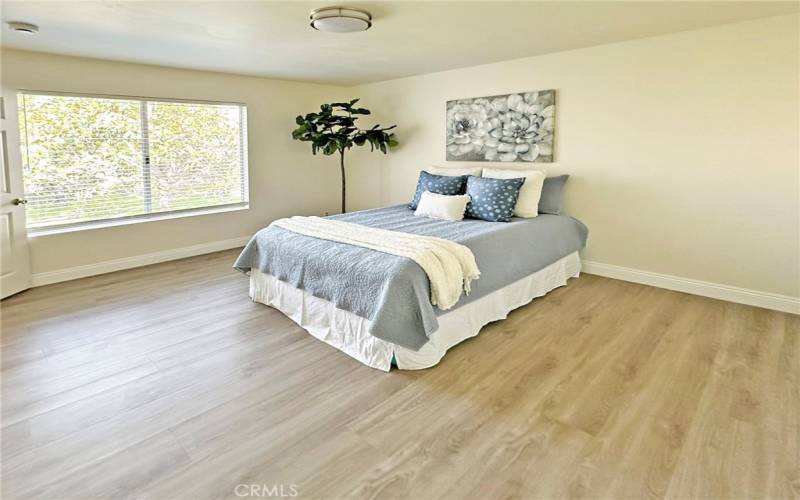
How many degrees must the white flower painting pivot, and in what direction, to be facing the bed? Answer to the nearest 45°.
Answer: approximately 45° to its left

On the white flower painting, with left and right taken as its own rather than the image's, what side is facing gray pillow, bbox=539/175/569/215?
left

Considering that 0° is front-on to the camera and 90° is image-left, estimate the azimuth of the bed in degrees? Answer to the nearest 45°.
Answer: approximately 45°

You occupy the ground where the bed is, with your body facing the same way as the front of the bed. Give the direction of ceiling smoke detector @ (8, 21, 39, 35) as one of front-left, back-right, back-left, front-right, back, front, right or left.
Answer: front-right

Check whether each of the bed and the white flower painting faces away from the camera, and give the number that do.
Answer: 0

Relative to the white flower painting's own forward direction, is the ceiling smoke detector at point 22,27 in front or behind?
in front

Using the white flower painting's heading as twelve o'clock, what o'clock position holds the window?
The window is roughly at 1 o'clock from the white flower painting.

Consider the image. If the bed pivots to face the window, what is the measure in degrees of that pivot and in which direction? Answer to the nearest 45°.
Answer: approximately 90° to its right

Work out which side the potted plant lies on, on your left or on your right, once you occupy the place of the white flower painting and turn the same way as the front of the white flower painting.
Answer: on your right
